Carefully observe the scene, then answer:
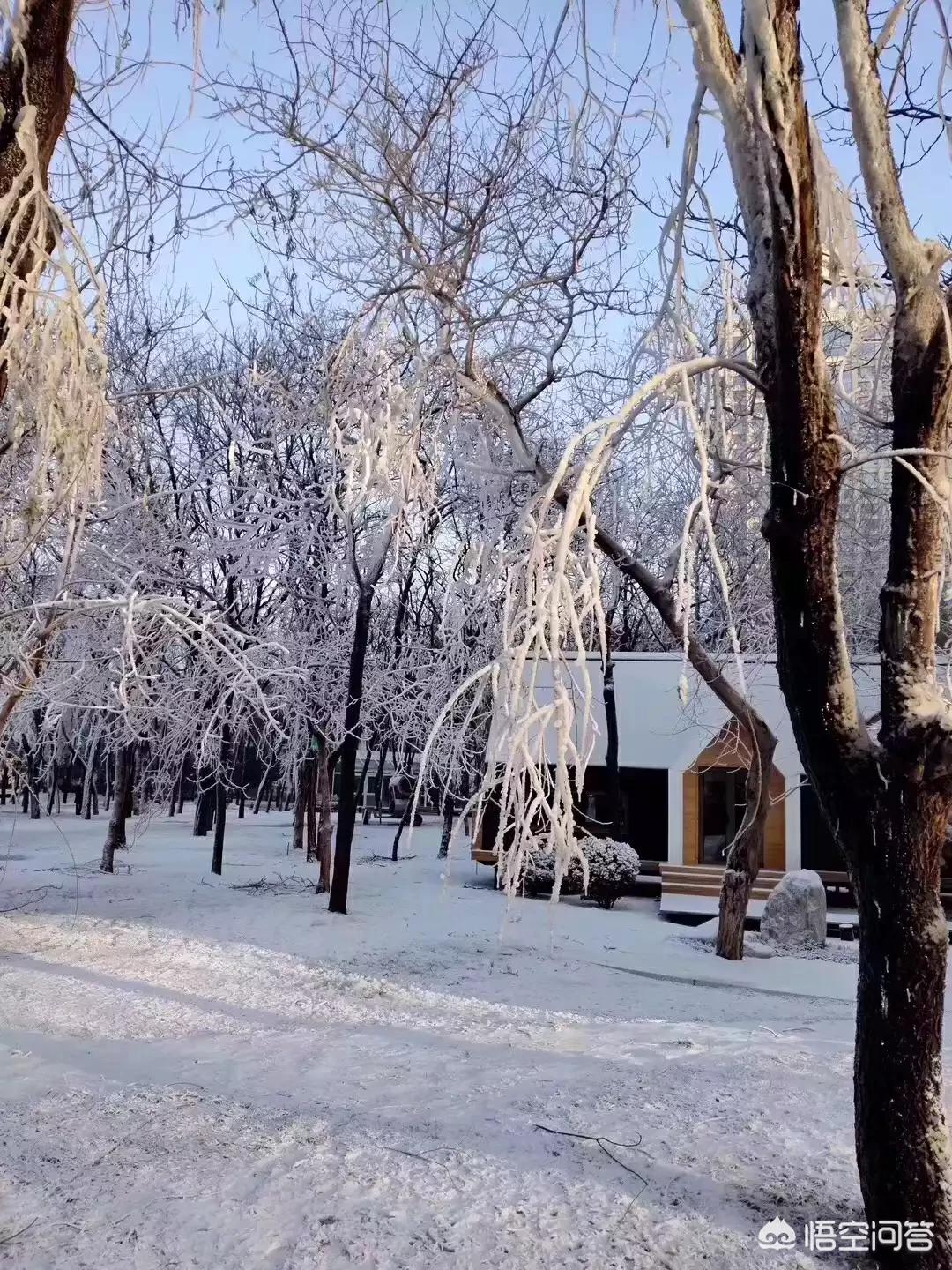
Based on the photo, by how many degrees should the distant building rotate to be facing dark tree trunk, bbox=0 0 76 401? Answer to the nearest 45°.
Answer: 0° — it already faces it

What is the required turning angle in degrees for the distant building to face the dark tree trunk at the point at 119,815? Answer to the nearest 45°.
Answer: approximately 90° to its right

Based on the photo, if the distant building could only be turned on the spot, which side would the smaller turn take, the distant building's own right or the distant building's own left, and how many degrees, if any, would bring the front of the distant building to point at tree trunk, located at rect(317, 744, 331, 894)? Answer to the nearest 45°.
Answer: approximately 45° to the distant building's own right

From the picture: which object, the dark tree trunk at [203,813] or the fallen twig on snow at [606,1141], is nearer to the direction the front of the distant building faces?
the fallen twig on snow

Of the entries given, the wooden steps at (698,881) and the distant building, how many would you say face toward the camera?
2

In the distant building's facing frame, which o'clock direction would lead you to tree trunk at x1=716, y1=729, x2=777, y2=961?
The tree trunk is roughly at 12 o'clock from the distant building.

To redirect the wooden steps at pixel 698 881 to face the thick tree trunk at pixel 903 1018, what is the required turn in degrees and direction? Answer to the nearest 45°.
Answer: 0° — it already faces it

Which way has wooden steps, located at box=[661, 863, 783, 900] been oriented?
toward the camera

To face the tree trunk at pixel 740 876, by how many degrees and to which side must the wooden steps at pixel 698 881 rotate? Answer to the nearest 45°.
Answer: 0° — it already faces it

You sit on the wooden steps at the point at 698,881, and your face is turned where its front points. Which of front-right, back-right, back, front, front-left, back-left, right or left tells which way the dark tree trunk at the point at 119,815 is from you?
right

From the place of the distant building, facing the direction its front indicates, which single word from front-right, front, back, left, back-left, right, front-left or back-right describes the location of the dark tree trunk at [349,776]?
front-right

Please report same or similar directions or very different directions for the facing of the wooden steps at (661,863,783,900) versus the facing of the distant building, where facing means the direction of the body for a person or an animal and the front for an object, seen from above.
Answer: same or similar directions

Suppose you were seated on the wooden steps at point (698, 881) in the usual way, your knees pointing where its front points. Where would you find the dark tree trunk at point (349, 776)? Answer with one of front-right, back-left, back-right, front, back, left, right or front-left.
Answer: front-right
